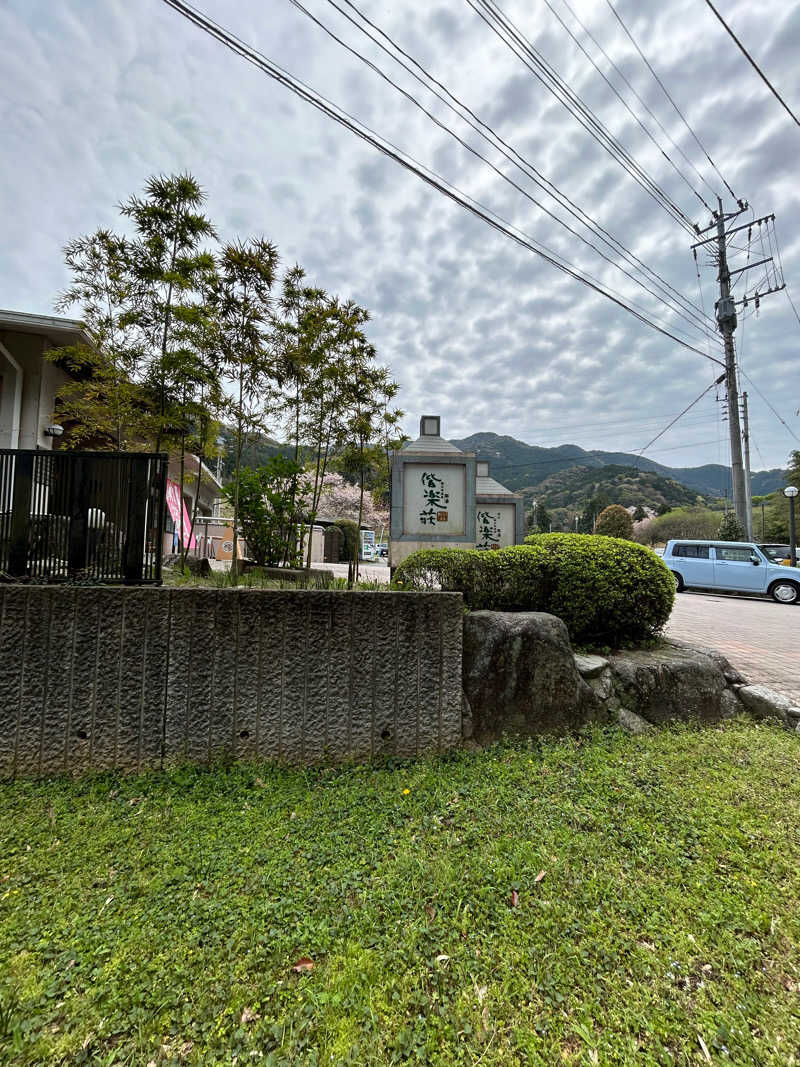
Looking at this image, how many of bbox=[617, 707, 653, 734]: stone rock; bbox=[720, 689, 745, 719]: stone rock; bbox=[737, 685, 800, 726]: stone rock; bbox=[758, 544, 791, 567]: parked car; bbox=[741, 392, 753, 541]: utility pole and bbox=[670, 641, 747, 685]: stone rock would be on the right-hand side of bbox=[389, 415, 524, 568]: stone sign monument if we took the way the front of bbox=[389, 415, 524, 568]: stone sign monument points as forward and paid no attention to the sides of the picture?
0

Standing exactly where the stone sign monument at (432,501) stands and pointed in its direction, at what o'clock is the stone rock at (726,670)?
The stone rock is roughly at 10 o'clock from the stone sign monument.

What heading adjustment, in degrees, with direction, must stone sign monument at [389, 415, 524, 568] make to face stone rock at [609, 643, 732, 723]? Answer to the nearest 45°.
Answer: approximately 45° to its left

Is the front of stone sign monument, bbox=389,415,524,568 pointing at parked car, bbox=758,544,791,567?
no

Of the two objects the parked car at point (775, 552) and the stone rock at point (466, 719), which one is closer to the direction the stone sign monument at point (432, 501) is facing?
the stone rock

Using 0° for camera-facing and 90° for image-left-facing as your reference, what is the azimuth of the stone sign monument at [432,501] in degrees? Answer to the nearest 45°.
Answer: approximately 0°

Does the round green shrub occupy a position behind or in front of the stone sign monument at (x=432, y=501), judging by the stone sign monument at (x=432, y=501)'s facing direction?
in front

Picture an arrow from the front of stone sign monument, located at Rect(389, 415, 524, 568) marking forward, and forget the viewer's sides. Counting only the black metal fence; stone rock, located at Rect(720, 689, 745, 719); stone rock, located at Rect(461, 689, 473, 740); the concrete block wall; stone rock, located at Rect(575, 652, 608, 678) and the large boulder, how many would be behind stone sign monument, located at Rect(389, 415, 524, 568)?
0

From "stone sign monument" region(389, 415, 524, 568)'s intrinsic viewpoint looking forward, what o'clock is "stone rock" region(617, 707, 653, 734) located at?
The stone rock is roughly at 11 o'clock from the stone sign monument.

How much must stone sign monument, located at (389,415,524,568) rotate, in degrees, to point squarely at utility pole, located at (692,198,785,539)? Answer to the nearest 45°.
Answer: approximately 135° to its left

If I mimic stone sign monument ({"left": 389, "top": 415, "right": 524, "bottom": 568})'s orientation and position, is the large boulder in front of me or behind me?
in front

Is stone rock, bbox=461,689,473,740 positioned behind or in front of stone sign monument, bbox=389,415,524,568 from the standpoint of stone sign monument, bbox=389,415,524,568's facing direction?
in front

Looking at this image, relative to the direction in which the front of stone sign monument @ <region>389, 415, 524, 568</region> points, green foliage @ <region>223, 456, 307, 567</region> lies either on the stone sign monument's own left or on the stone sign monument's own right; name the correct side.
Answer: on the stone sign monument's own right

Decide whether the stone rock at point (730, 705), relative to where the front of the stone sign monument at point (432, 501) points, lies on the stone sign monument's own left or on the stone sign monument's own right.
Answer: on the stone sign monument's own left

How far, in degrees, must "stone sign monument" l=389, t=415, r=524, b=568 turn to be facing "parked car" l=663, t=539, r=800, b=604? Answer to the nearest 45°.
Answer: approximately 135° to its left
